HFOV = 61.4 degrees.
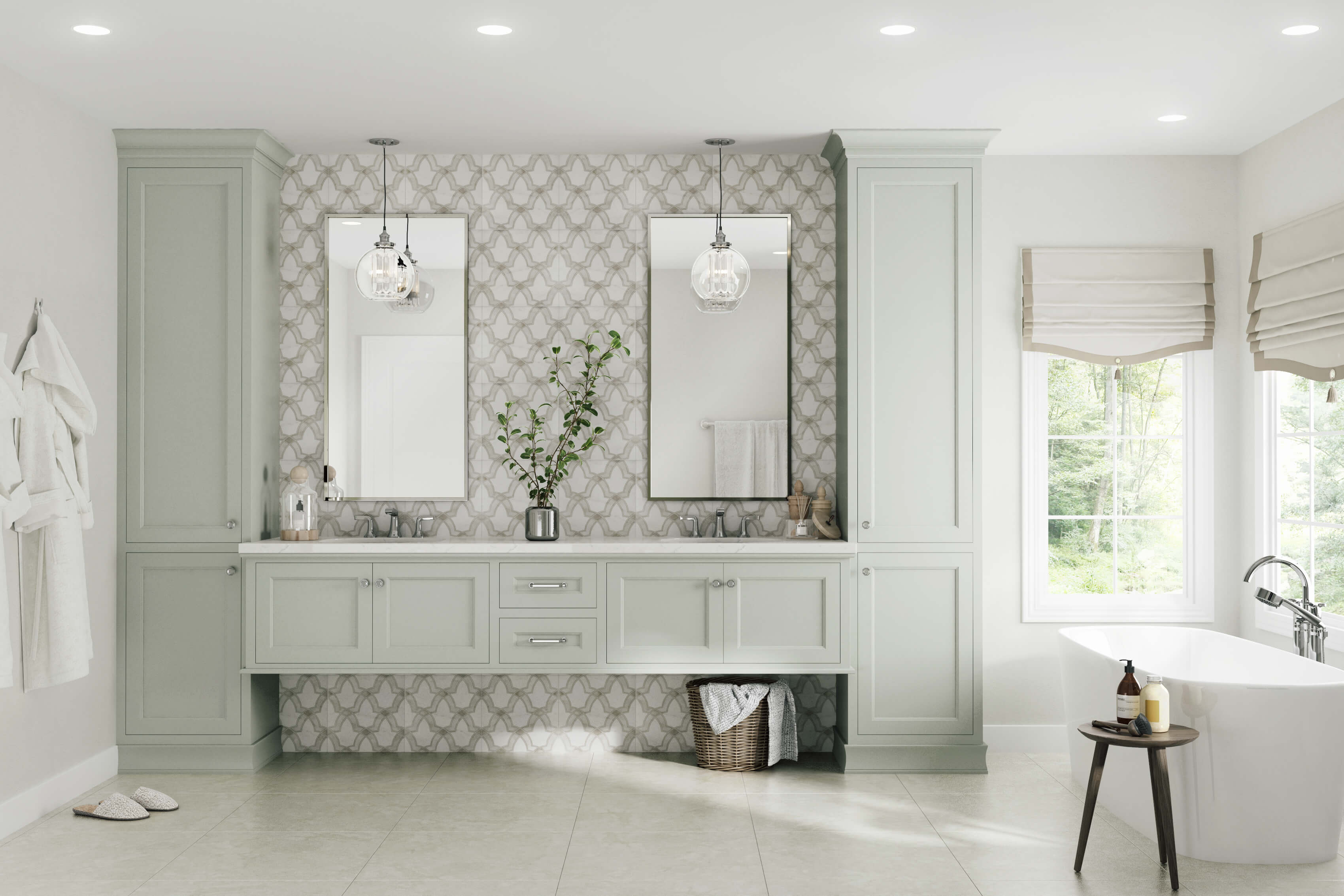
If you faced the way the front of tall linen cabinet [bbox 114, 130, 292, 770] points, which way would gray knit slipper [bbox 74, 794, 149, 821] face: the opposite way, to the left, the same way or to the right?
to the left

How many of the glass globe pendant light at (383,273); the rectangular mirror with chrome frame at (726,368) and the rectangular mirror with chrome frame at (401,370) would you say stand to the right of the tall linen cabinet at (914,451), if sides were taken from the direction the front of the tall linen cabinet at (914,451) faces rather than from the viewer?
3

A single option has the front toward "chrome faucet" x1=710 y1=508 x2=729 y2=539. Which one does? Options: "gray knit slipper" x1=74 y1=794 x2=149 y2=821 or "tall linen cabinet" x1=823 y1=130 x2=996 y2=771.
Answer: the gray knit slipper

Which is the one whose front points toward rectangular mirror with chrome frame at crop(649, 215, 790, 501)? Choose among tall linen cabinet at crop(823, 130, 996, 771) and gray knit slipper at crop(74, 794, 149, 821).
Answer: the gray knit slipper

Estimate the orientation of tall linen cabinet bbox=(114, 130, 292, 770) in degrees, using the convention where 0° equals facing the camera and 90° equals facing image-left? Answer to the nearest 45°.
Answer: approximately 0°

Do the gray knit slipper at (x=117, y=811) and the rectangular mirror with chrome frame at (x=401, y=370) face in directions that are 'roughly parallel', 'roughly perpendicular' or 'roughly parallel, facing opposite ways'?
roughly perpendicular

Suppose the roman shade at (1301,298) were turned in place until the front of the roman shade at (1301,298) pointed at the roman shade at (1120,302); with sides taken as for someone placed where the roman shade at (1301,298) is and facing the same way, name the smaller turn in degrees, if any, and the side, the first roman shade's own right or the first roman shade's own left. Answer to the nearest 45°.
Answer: approximately 45° to the first roman shade's own right

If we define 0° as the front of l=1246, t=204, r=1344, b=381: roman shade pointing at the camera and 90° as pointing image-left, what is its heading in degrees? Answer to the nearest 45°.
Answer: approximately 45°

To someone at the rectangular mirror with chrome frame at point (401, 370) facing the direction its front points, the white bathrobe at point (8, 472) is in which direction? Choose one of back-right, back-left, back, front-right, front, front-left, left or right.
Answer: front-right

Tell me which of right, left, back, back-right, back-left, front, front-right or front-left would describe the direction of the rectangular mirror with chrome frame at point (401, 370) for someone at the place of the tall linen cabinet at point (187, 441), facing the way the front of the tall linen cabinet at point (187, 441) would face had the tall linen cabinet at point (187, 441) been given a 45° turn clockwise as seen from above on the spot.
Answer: back-left

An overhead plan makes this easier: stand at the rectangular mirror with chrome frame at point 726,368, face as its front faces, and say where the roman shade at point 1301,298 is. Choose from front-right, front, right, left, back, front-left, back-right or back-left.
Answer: left

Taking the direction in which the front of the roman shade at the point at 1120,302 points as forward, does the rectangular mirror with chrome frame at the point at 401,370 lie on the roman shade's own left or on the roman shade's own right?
on the roman shade's own right

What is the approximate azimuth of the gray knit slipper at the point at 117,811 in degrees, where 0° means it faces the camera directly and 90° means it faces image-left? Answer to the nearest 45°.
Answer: approximately 270°
